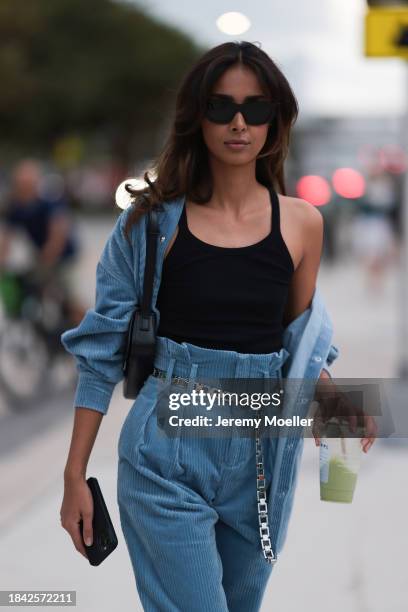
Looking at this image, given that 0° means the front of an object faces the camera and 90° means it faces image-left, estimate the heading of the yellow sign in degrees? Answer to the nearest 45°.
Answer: approximately 0°

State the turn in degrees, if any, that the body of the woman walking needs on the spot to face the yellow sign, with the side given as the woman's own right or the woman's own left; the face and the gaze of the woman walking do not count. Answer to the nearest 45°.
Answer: approximately 180°

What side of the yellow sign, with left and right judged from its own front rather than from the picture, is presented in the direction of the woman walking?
front

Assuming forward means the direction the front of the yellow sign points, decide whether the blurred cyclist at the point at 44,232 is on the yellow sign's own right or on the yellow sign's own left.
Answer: on the yellow sign's own right

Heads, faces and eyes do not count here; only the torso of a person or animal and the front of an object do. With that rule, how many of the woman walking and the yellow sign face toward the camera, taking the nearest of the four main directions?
2
